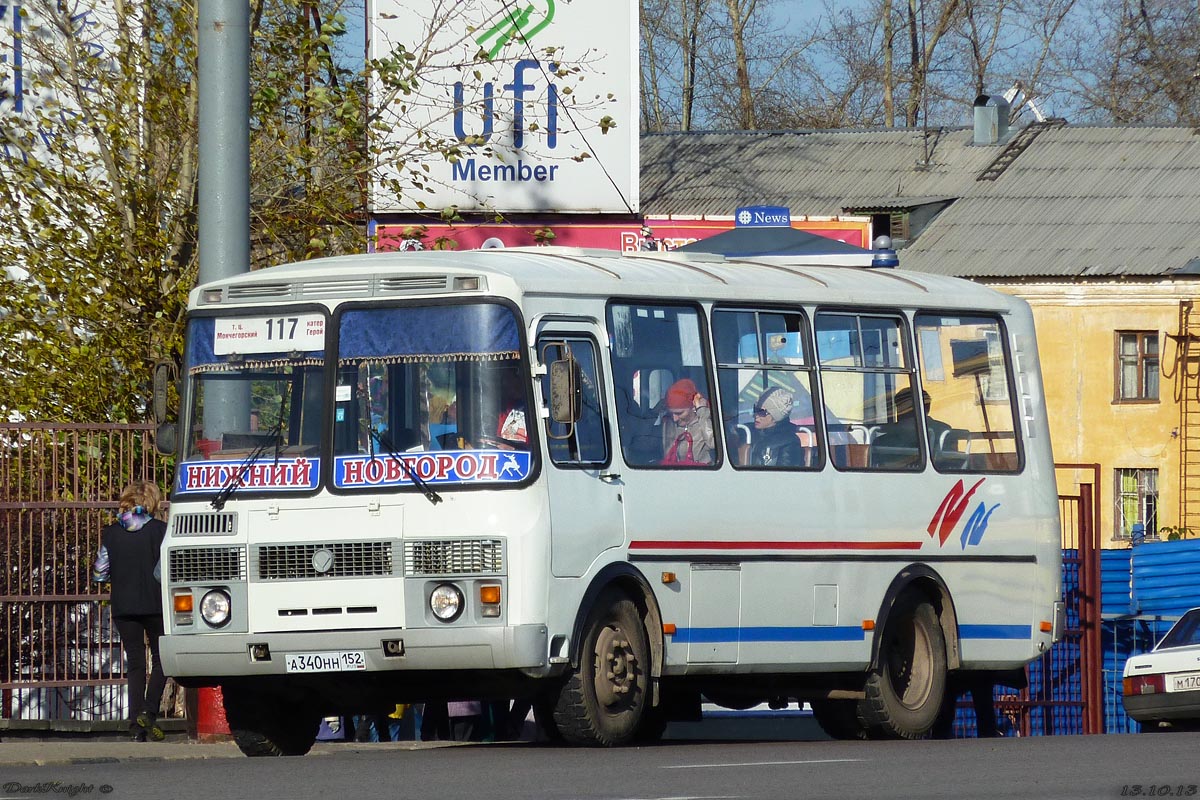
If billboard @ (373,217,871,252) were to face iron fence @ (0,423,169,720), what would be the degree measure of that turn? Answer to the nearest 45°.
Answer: approximately 45° to its right

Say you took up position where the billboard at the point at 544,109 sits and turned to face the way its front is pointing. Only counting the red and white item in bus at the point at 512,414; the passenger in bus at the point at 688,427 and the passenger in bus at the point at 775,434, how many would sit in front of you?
3

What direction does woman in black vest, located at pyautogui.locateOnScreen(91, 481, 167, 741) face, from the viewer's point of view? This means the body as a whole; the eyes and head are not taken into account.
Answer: away from the camera

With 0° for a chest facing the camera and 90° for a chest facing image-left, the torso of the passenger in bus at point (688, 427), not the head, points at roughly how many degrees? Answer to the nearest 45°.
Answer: approximately 45°

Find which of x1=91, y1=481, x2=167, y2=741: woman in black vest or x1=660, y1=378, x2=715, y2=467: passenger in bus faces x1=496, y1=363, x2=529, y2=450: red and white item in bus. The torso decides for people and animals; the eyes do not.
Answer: x1=660, y1=378, x2=715, y2=467: passenger in bus

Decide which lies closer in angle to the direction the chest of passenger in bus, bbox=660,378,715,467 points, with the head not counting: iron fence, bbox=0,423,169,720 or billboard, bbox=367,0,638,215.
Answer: the iron fence

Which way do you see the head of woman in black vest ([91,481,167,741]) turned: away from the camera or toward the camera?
away from the camera

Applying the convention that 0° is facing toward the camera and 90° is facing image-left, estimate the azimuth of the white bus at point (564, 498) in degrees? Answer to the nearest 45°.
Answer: approximately 45°

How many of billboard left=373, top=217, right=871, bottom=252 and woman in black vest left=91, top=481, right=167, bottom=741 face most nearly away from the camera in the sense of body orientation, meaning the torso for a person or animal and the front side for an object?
1
